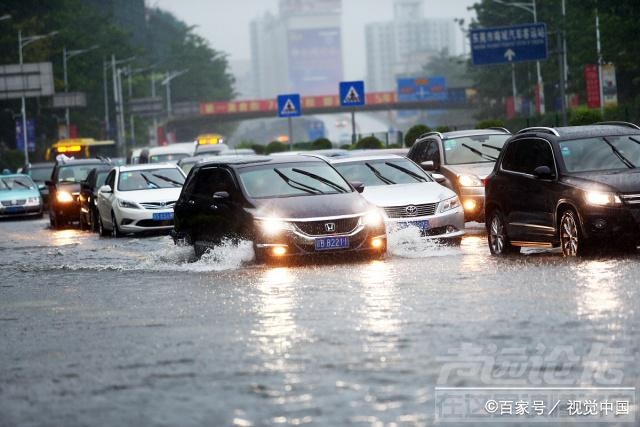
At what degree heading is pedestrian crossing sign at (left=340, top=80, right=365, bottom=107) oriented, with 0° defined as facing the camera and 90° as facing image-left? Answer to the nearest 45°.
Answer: approximately 0°

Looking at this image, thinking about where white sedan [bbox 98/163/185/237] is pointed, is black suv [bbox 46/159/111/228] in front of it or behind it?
behind

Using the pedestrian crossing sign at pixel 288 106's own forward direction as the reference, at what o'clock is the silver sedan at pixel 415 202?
The silver sedan is roughly at 12 o'clock from the pedestrian crossing sign.

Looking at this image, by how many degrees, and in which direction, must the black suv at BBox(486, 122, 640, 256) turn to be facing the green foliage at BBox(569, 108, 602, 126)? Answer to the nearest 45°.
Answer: approximately 135° to its left

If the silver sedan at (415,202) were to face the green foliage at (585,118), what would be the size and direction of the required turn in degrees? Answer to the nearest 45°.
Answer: approximately 135° to its left

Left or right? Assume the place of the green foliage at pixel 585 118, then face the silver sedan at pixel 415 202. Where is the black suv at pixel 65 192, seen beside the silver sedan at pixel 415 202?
right

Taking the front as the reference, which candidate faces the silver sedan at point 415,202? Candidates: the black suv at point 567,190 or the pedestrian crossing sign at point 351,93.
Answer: the pedestrian crossing sign

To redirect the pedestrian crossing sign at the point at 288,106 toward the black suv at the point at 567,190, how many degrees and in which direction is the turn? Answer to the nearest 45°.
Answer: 0° — it already faces it
